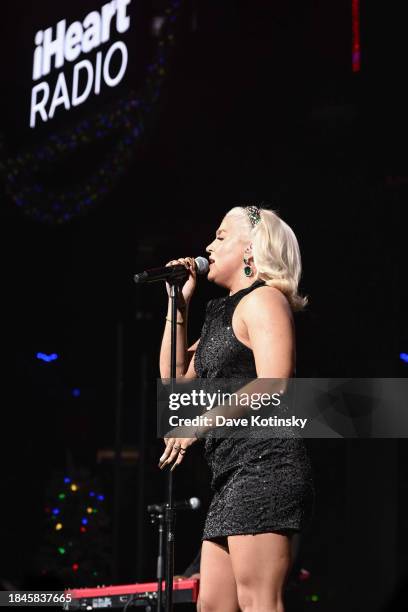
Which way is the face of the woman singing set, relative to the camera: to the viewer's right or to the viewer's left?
to the viewer's left

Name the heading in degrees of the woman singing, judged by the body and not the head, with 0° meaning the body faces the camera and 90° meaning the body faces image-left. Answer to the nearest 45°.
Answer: approximately 90°
